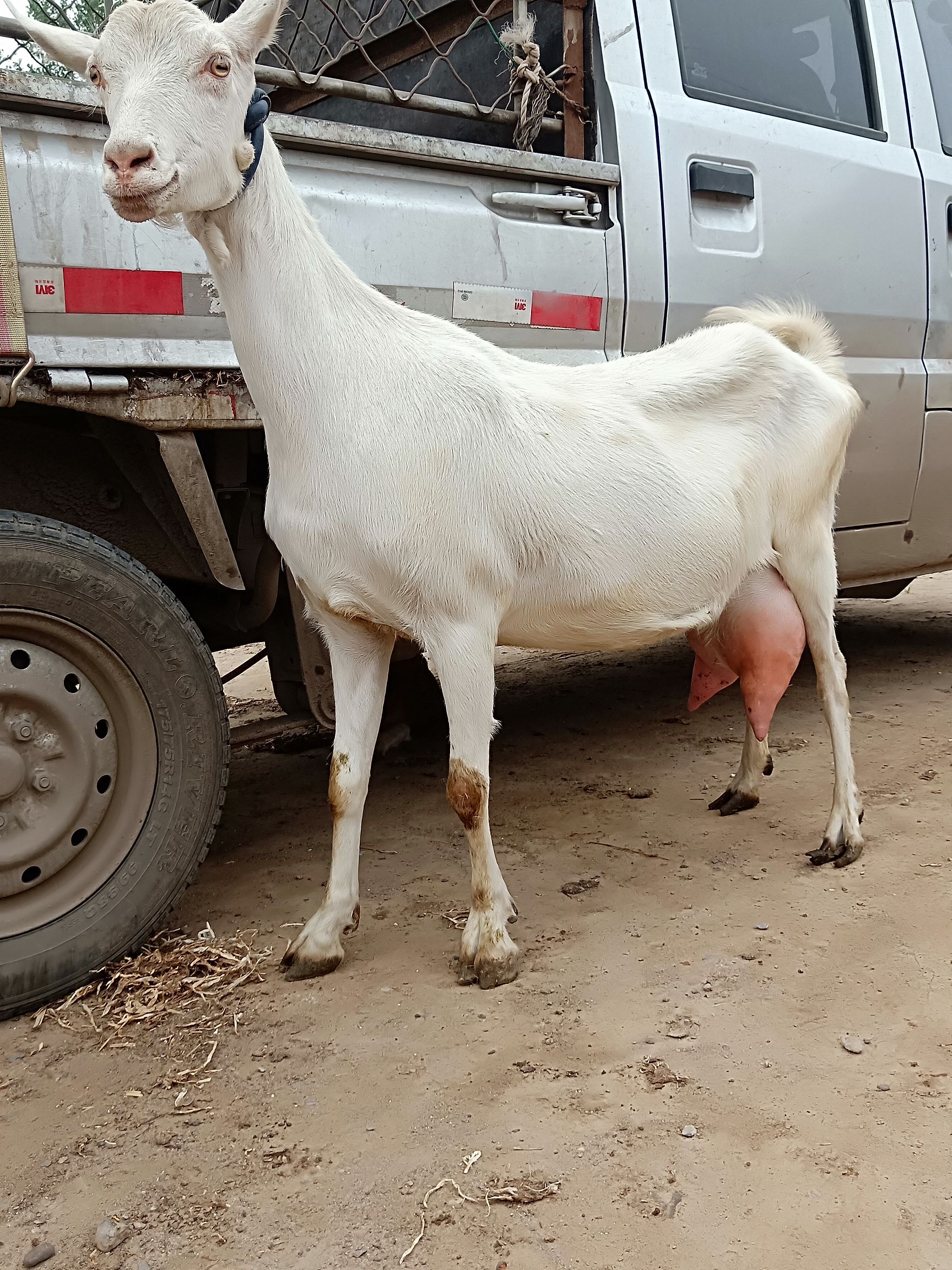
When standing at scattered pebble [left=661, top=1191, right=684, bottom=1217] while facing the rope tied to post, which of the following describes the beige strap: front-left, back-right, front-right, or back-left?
front-left

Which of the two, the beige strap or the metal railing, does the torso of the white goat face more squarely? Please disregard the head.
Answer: the beige strap

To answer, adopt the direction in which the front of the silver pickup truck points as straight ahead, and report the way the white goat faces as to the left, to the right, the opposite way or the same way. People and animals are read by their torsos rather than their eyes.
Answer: the opposite way

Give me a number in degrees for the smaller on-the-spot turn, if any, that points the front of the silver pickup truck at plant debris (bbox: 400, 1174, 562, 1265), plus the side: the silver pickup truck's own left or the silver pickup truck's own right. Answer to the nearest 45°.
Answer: approximately 135° to the silver pickup truck's own right

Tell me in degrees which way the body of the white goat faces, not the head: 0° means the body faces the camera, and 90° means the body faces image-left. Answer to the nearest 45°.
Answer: approximately 45°

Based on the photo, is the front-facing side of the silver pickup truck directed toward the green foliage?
no

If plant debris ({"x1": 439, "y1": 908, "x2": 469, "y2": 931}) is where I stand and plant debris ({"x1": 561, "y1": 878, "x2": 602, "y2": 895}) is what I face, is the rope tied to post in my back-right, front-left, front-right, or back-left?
front-left

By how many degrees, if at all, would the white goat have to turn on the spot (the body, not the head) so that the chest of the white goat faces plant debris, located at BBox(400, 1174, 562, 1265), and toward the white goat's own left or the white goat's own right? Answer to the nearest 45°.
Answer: approximately 45° to the white goat's own left

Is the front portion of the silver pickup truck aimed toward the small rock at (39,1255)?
no

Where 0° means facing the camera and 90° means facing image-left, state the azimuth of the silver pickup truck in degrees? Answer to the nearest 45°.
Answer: approximately 225°

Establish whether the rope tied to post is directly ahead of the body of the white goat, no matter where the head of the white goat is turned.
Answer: no
